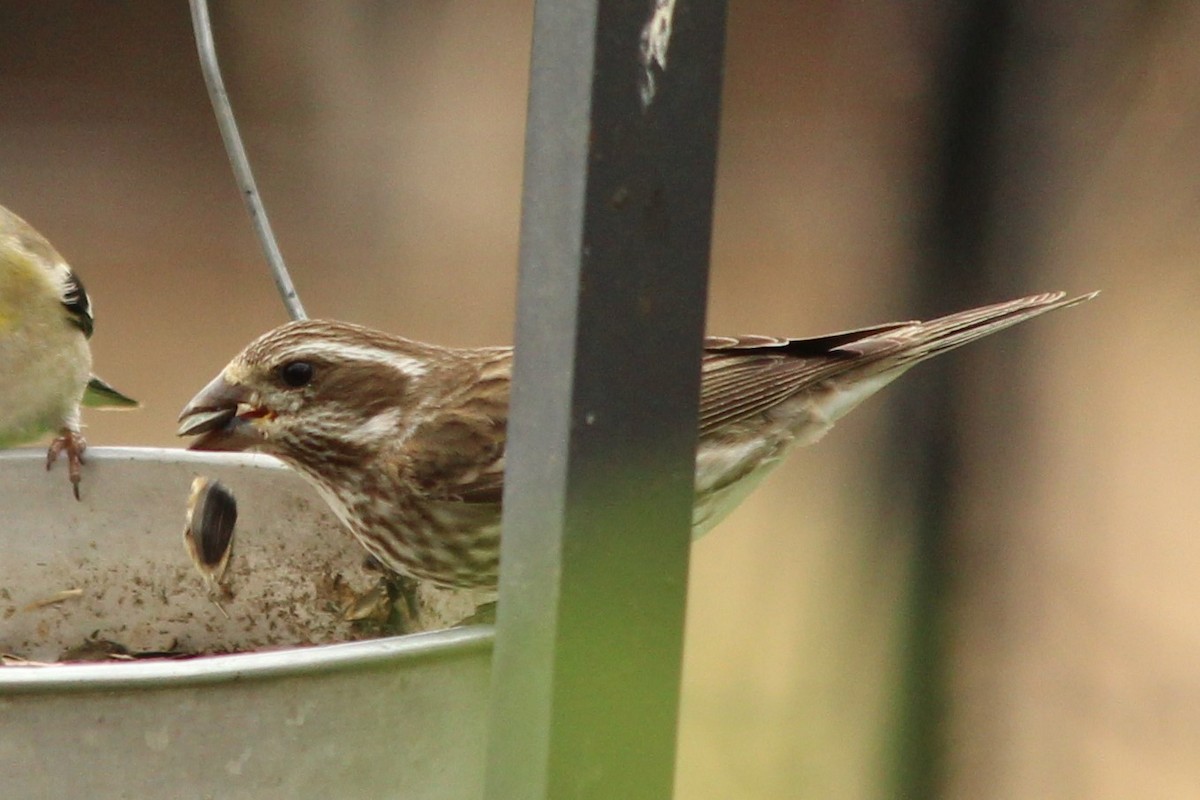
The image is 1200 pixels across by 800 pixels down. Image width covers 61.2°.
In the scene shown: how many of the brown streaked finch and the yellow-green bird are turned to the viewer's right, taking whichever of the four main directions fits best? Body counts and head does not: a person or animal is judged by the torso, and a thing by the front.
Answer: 0

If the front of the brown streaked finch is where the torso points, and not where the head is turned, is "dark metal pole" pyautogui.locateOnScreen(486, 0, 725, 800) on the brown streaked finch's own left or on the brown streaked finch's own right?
on the brown streaked finch's own left

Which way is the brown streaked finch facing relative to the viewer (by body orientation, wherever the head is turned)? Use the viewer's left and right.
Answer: facing to the left of the viewer

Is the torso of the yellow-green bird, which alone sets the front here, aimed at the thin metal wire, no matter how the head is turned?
no

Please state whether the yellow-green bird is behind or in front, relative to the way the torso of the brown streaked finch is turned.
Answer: in front
